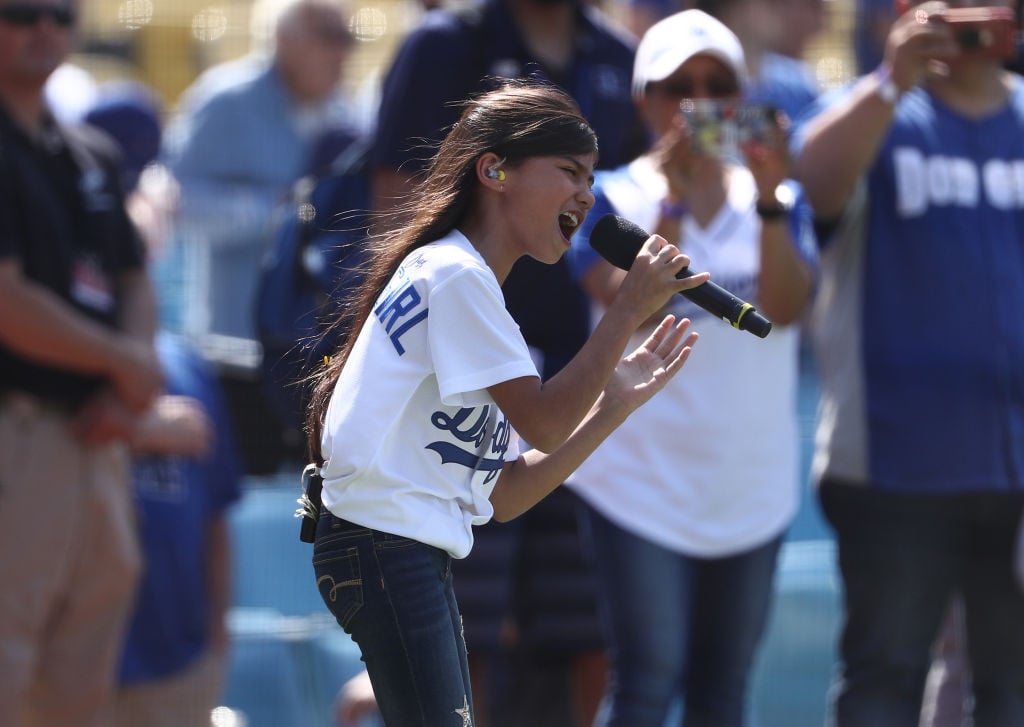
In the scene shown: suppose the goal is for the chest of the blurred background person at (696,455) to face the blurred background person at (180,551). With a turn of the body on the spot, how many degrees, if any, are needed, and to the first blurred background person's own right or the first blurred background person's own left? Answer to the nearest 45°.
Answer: approximately 90° to the first blurred background person's own right

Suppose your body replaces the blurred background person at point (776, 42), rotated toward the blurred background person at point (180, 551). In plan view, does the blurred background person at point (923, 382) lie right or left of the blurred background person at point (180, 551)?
left

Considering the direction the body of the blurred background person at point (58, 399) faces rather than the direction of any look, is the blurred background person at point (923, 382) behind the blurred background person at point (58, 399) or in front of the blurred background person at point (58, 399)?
in front

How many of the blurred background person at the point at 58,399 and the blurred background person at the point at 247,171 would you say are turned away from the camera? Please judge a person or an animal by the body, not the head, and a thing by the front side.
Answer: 0

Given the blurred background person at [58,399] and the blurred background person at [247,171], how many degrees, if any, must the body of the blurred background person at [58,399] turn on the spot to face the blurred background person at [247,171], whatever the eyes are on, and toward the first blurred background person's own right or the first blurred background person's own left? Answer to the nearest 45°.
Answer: approximately 90° to the first blurred background person's own left

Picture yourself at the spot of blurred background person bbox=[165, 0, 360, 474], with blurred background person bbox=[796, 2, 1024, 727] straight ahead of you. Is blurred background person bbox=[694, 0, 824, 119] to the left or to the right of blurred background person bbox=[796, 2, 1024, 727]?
left

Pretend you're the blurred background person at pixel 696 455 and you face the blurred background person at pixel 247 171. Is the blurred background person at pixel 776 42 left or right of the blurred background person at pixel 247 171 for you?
right

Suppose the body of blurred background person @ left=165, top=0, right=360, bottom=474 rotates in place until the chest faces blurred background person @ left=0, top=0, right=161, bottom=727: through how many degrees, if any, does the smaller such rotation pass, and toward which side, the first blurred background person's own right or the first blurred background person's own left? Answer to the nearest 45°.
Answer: approximately 45° to the first blurred background person's own right

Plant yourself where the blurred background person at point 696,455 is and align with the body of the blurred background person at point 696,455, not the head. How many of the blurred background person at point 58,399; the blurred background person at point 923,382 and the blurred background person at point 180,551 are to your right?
2

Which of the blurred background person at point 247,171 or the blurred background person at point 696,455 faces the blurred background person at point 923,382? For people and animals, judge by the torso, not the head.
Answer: the blurred background person at point 247,171

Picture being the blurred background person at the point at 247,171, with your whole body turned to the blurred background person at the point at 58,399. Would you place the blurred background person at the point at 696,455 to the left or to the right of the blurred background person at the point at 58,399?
left

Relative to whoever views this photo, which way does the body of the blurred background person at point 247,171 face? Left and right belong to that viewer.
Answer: facing the viewer and to the right of the viewer

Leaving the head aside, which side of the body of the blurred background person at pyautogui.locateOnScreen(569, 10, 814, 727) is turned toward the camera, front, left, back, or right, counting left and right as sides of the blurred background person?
front
